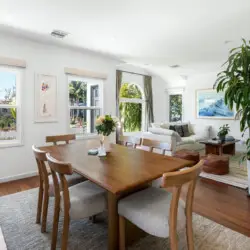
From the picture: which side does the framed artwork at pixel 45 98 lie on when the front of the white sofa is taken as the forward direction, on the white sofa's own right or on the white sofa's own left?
on the white sofa's own right

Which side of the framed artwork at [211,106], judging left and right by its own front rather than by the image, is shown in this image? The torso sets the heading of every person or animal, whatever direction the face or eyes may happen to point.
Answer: front

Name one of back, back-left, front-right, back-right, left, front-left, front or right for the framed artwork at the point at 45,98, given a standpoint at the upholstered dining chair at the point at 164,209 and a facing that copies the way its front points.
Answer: front

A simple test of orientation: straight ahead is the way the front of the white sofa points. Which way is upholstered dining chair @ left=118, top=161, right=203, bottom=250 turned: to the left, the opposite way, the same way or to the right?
the opposite way

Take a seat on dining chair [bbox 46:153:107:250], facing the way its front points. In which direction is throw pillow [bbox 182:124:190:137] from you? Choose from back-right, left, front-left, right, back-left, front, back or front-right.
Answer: front

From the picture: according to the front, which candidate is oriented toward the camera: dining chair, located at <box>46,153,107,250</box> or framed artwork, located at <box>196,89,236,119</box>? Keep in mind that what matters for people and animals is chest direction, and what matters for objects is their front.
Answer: the framed artwork

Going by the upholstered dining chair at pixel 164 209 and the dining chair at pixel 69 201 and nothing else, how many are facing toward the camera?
0

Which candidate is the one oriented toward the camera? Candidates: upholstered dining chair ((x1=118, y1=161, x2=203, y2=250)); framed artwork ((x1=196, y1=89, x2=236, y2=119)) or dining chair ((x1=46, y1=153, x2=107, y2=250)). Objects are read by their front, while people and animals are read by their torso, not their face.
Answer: the framed artwork

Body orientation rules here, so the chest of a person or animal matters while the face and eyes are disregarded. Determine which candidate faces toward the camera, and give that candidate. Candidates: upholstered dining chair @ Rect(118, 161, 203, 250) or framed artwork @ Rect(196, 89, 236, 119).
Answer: the framed artwork

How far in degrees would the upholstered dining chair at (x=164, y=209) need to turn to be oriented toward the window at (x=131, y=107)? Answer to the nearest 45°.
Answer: approximately 45° to its right

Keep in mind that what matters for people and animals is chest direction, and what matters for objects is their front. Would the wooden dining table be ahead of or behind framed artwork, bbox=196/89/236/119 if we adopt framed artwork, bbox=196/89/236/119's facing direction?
ahead

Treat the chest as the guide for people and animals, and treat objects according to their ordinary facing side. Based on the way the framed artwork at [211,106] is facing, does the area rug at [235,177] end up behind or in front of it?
in front

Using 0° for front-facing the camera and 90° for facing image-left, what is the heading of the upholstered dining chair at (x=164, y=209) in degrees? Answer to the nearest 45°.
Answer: approximately 135°

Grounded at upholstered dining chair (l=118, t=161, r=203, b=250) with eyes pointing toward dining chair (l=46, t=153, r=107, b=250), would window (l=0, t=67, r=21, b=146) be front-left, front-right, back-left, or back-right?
front-right

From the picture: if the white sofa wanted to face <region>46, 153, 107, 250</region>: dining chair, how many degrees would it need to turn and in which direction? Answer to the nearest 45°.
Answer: approximately 45° to its right

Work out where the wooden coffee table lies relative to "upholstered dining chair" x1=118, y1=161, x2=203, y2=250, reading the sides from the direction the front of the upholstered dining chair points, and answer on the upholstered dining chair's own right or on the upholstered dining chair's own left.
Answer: on the upholstered dining chair's own right

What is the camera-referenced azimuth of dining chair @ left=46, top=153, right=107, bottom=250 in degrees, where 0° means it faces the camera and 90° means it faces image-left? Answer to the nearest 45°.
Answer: approximately 225°
